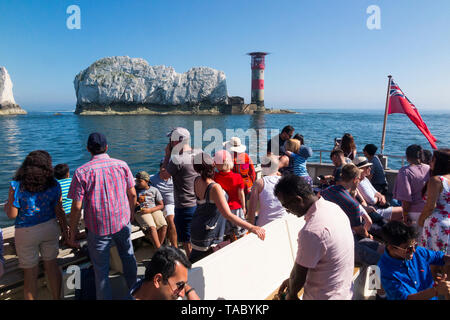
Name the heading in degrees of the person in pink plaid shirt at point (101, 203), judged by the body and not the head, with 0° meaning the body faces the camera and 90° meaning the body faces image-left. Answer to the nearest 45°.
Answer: approximately 180°

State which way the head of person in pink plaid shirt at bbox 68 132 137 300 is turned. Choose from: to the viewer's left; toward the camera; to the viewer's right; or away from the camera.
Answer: away from the camera

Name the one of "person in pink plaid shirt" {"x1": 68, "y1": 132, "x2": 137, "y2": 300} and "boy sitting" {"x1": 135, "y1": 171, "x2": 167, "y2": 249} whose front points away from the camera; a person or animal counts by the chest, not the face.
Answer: the person in pink plaid shirt

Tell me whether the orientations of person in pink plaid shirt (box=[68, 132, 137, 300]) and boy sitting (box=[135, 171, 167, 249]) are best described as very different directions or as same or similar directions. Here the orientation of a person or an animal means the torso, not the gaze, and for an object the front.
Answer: very different directions
